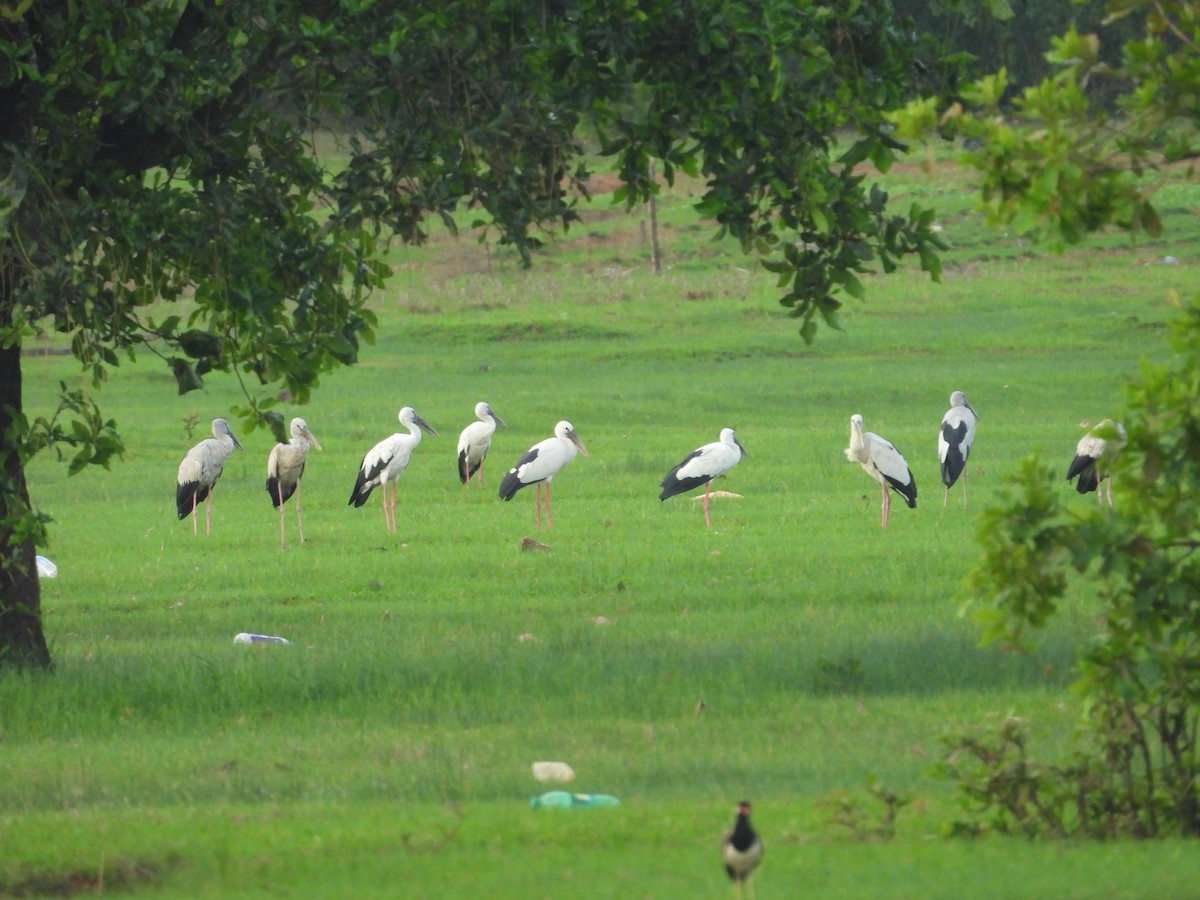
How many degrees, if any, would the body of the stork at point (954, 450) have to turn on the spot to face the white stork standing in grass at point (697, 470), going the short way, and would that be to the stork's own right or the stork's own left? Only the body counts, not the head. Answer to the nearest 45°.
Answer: approximately 90° to the stork's own left

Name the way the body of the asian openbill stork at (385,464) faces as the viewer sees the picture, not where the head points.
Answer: to the viewer's right

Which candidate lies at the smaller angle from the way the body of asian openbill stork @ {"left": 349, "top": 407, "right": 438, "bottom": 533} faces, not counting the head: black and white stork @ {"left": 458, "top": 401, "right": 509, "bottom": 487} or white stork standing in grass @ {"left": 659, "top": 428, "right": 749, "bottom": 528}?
the white stork standing in grass

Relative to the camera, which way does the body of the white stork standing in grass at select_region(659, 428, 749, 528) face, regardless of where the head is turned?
to the viewer's right

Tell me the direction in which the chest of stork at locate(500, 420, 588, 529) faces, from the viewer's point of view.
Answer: to the viewer's right

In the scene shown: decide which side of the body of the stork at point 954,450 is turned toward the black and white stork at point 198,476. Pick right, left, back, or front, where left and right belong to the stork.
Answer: left

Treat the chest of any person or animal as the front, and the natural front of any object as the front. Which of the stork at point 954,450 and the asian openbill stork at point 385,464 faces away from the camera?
the stork

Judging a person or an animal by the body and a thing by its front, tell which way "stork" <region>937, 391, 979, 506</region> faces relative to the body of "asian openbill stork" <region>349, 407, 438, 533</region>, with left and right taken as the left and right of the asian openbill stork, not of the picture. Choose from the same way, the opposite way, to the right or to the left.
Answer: to the left

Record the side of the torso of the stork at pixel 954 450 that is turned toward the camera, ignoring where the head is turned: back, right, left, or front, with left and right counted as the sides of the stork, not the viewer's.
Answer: back

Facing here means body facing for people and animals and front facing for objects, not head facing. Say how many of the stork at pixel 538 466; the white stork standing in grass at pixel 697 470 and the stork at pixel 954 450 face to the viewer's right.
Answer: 2

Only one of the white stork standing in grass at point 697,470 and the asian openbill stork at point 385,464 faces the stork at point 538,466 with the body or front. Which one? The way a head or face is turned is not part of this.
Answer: the asian openbill stork

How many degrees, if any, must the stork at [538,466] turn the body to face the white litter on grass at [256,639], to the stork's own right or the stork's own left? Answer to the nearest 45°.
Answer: approximately 90° to the stork's own right

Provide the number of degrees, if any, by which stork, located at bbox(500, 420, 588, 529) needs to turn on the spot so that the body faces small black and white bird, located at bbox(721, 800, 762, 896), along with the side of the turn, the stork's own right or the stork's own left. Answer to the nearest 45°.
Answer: approximately 90° to the stork's own right
